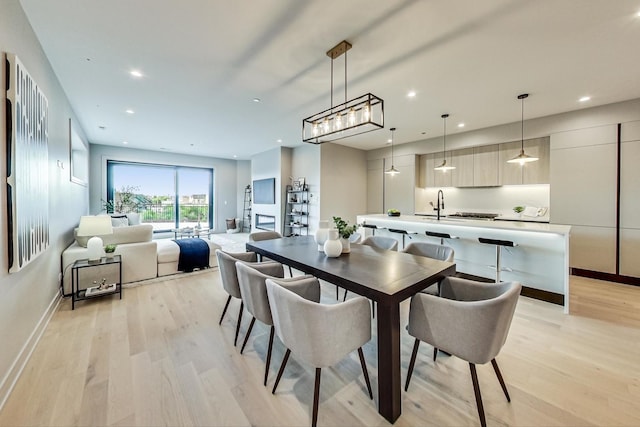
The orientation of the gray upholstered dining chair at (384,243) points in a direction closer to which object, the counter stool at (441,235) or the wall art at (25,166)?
the wall art

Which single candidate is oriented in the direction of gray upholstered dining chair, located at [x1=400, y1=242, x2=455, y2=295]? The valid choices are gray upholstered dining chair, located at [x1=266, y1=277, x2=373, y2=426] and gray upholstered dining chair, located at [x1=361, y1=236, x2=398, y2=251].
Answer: gray upholstered dining chair, located at [x1=266, y1=277, x2=373, y2=426]

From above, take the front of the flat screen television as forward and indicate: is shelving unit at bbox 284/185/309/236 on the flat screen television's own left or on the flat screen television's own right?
on the flat screen television's own left

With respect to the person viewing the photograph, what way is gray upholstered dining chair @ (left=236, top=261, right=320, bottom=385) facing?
facing away from the viewer and to the right of the viewer

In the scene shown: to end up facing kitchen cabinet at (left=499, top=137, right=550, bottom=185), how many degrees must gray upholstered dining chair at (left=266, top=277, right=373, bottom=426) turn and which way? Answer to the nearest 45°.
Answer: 0° — it already faces it

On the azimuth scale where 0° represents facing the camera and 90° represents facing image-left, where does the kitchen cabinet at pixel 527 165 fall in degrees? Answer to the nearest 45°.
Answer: approximately 45°

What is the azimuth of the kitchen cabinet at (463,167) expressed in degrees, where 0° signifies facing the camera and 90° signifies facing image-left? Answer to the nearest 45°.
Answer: approximately 45°

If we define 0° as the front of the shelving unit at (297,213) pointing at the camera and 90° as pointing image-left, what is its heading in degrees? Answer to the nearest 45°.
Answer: approximately 45°

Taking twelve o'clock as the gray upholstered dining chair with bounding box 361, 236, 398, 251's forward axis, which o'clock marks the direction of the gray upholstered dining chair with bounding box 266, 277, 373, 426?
the gray upholstered dining chair with bounding box 266, 277, 373, 426 is roughly at 11 o'clock from the gray upholstered dining chair with bounding box 361, 236, 398, 251.

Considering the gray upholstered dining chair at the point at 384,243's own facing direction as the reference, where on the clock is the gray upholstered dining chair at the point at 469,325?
the gray upholstered dining chair at the point at 469,325 is roughly at 10 o'clock from the gray upholstered dining chair at the point at 384,243.

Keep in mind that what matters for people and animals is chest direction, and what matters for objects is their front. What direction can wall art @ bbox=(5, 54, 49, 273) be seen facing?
to the viewer's right
